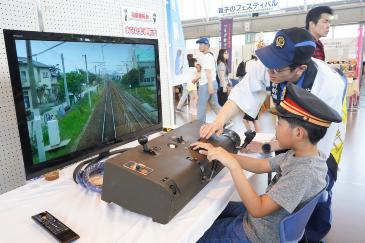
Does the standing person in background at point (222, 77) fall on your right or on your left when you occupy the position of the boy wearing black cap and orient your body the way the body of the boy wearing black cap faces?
on your right

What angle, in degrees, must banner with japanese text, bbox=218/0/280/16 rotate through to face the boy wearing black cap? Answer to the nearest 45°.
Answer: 0° — it already faces them

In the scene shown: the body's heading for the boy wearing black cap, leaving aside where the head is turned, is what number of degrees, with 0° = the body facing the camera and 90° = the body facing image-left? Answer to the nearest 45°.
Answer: approximately 90°

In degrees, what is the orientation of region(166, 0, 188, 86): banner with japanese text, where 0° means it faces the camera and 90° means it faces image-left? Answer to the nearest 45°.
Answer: approximately 0°

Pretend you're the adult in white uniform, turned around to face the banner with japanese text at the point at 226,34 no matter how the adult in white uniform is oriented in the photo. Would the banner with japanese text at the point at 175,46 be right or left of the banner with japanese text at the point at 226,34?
left

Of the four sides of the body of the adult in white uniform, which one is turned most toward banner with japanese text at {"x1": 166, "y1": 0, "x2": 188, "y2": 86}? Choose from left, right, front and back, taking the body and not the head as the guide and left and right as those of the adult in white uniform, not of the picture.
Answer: right

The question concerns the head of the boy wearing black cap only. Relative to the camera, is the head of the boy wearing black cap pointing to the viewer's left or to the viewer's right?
to the viewer's left

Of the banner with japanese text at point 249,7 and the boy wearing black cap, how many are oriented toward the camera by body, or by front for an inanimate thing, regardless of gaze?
1
